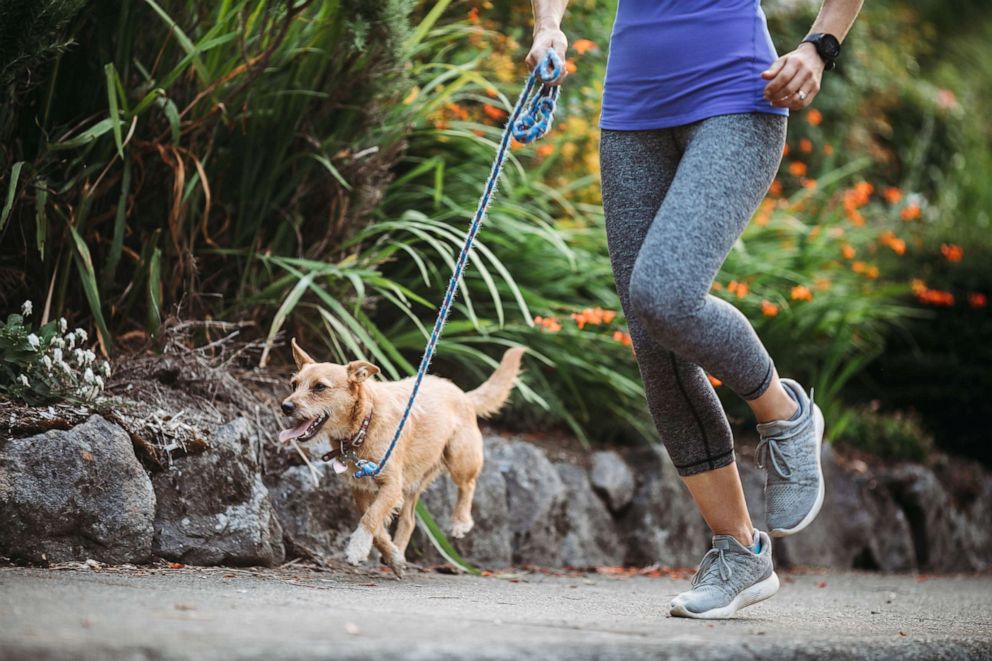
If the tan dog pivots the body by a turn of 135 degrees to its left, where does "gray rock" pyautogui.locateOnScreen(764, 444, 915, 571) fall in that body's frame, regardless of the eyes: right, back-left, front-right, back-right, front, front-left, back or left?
front-left

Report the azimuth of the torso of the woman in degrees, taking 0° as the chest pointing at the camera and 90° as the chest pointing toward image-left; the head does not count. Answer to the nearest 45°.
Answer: approximately 45°

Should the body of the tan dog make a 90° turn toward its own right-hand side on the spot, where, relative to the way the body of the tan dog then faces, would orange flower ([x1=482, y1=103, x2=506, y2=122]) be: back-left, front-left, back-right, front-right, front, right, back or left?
front-right

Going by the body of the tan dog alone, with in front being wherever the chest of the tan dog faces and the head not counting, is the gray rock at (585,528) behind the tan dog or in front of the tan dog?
behind

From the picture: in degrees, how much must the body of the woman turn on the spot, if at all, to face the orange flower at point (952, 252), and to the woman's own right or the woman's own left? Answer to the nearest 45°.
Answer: approximately 135° to the woman's own right

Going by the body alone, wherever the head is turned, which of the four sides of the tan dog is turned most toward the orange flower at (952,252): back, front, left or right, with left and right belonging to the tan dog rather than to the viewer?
back

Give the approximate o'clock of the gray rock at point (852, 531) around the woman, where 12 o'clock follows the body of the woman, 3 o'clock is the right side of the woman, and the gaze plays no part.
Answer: The gray rock is roughly at 5 o'clock from the woman.

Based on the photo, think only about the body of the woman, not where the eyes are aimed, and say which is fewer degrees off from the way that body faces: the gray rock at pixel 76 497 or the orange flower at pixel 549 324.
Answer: the gray rock

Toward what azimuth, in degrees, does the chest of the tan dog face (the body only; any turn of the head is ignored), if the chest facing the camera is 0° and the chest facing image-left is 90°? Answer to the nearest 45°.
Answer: approximately 45°
